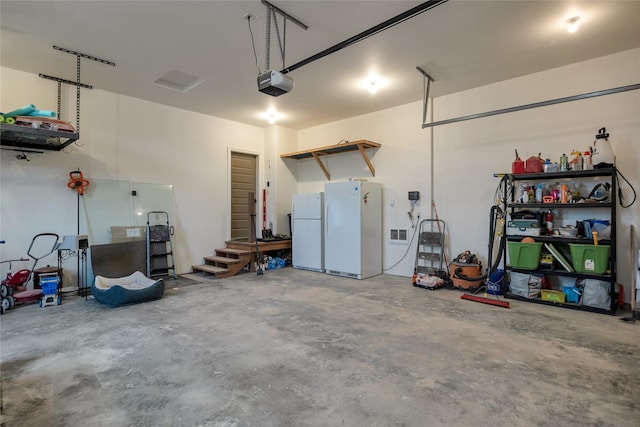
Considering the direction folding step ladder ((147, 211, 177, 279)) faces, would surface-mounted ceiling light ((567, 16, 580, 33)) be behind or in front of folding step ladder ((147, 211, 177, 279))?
in front

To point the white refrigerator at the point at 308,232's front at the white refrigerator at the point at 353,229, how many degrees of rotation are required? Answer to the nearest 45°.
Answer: approximately 90° to its left

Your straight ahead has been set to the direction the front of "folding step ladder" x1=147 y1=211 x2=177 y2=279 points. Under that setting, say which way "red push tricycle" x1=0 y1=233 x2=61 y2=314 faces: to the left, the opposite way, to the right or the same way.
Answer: to the right

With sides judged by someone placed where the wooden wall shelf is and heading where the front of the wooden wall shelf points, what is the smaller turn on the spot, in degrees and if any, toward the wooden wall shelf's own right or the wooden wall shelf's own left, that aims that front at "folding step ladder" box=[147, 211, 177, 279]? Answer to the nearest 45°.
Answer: approximately 45° to the wooden wall shelf's own right

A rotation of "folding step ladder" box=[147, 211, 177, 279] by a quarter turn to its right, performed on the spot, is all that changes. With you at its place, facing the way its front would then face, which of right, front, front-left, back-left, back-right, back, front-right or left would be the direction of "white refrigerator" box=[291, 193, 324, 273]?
back-left

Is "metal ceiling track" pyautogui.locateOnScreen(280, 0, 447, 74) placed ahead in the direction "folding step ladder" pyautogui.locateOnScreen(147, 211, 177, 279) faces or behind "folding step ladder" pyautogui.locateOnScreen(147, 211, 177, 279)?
ahead

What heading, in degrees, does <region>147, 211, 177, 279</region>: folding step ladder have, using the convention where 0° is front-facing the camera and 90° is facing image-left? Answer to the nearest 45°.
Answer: approximately 315°

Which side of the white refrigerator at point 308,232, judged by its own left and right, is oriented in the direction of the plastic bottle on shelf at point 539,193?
left

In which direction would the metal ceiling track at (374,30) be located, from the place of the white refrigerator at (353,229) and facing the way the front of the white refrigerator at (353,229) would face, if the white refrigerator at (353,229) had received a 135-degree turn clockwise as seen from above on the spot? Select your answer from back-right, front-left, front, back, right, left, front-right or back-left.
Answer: back

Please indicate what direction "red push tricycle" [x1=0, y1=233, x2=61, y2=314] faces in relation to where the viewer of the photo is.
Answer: facing the viewer and to the left of the viewer

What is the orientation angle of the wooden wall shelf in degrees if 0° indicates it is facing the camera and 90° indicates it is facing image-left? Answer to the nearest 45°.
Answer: approximately 45°
